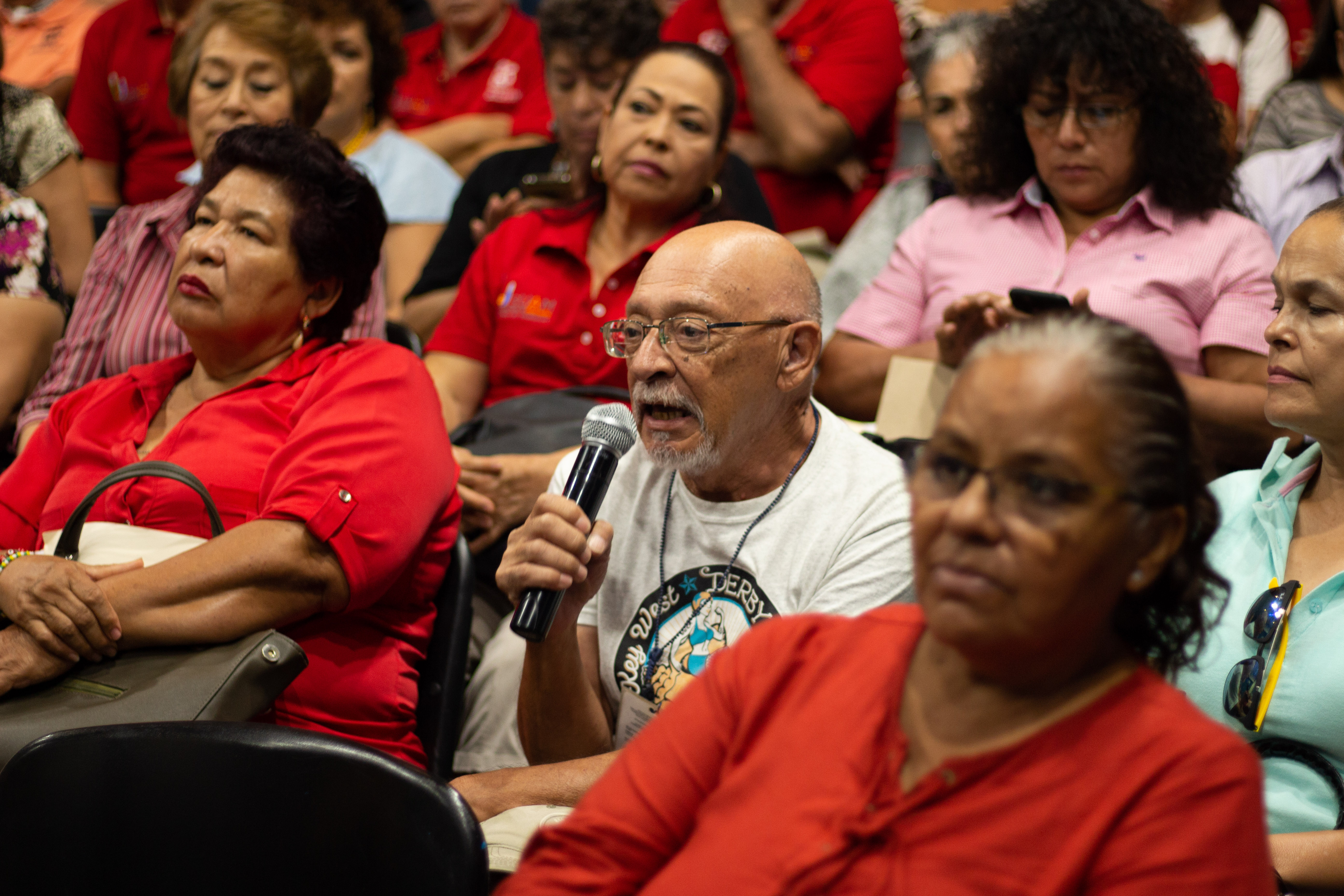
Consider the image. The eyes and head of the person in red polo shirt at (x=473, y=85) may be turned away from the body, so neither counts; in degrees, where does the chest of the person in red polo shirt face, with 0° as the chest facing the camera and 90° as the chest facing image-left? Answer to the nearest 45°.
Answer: approximately 45°

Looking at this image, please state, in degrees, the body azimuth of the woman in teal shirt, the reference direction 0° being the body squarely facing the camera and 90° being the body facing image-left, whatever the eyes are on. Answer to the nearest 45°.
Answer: approximately 45°

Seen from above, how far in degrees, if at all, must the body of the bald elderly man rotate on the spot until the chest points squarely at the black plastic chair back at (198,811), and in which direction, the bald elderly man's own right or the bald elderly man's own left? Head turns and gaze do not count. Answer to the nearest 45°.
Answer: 0° — they already face it

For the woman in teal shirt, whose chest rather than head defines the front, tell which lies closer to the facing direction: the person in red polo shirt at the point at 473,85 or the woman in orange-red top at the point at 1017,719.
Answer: the woman in orange-red top

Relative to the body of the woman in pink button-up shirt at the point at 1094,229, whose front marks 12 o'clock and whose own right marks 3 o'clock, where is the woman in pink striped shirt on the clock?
The woman in pink striped shirt is roughly at 3 o'clock from the woman in pink button-up shirt.

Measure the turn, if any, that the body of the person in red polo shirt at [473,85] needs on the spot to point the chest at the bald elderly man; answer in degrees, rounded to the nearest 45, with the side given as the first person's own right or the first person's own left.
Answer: approximately 45° to the first person's own left

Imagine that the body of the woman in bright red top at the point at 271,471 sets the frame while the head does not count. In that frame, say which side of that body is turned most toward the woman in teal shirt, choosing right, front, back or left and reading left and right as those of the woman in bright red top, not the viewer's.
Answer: left

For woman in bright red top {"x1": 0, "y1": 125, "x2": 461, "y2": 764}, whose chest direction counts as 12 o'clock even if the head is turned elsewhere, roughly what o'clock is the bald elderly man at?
The bald elderly man is roughly at 9 o'clock from the woman in bright red top.
